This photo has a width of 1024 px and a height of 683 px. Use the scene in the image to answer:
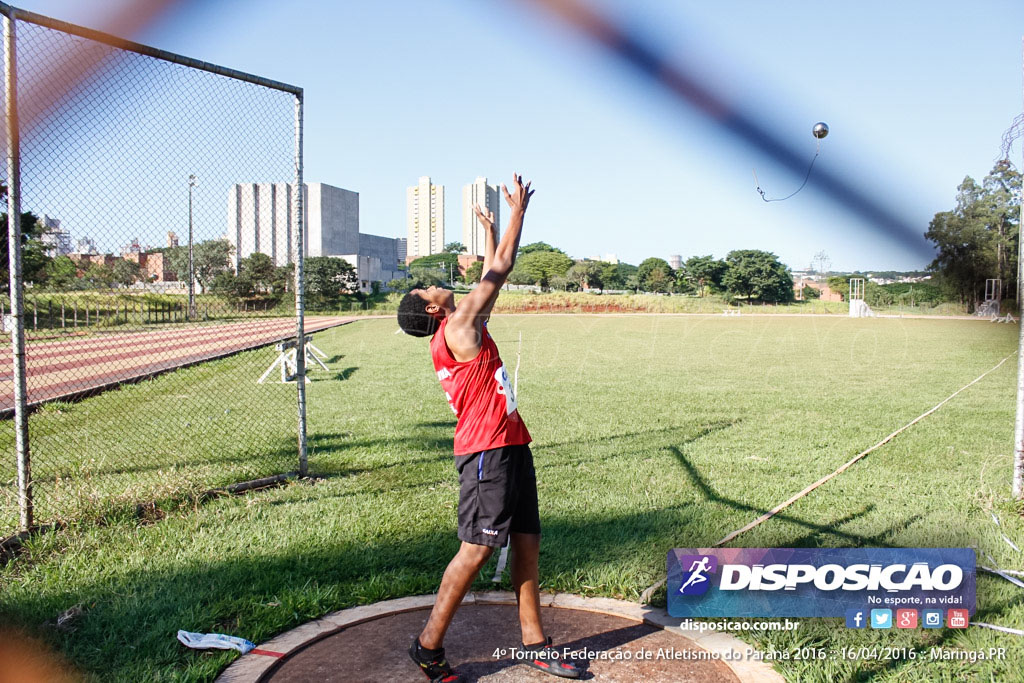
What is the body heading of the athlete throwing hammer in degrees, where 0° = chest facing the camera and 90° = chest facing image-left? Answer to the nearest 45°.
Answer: approximately 270°

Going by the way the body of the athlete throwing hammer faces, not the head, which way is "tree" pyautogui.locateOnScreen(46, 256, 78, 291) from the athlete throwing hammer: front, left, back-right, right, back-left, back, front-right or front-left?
back-left

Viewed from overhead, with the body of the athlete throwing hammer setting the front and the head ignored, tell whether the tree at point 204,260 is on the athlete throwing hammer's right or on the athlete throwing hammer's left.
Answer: on the athlete throwing hammer's left

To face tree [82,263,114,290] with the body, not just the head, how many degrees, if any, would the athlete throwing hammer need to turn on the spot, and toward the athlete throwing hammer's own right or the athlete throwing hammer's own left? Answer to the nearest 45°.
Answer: approximately 135° to the athlete throwing hammer's own left

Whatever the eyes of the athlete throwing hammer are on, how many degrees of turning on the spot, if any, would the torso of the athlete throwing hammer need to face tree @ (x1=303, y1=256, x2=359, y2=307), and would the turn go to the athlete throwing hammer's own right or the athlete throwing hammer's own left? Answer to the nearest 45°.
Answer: approximately 90° to the athlete throwing hammer's own left

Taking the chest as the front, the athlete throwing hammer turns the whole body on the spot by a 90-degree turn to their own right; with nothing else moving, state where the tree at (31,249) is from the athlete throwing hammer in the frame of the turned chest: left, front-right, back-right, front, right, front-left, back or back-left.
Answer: back-right

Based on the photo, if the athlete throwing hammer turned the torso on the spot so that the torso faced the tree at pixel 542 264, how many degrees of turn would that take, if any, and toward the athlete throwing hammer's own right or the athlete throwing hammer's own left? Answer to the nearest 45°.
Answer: approximately 90° to the athlete throwing hammer's own left

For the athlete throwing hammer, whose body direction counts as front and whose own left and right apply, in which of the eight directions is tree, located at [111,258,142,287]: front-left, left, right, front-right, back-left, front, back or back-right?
back-left

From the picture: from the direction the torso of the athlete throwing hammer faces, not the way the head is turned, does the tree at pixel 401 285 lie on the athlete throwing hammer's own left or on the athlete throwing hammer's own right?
on the athlete throwing hammer's own left

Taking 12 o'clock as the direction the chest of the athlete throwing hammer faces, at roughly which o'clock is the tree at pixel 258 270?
The tree is roughly at 8 o'clock from the athlete throwing hammer.

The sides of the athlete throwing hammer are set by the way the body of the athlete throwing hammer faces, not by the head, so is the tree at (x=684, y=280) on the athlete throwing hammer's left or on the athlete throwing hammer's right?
on the athlete throwing hammer's left

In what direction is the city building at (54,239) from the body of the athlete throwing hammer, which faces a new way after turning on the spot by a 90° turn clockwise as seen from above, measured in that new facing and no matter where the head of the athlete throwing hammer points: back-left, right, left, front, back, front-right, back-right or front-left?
back-right
